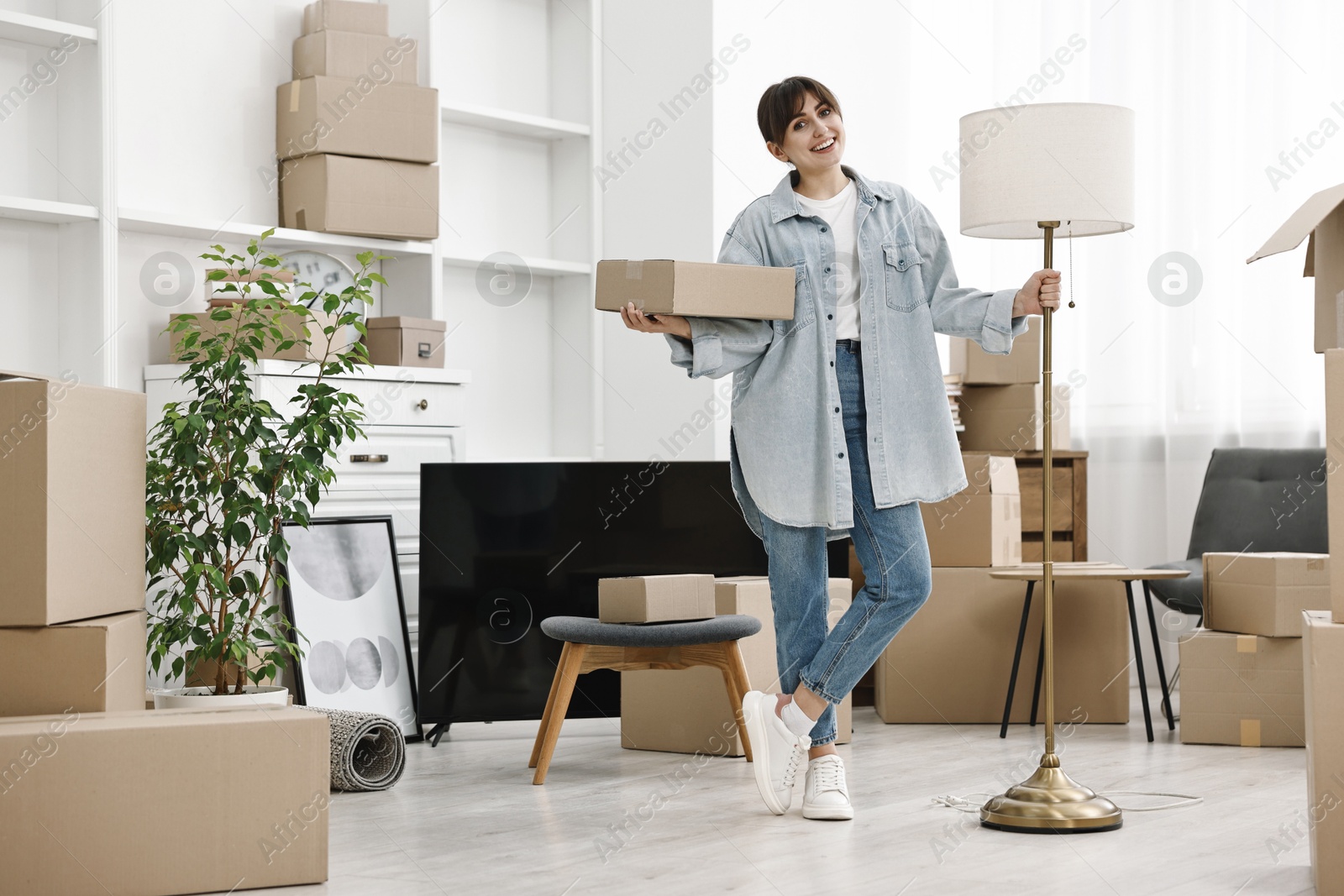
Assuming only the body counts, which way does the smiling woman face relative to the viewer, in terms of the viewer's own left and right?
facing the viewer

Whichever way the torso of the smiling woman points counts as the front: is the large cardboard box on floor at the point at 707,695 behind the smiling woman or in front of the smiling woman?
behind

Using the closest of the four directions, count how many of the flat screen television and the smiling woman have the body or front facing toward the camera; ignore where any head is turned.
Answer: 2

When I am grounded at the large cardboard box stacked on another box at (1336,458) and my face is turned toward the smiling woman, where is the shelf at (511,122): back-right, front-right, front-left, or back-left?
front-right

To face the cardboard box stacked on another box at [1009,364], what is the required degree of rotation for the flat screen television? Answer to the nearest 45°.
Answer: approximately 90° to its left

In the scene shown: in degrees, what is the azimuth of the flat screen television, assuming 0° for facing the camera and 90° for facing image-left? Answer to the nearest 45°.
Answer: approximately 0°

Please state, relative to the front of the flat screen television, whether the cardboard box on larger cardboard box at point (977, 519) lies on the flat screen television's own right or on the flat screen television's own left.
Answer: on the flat screen television's own left

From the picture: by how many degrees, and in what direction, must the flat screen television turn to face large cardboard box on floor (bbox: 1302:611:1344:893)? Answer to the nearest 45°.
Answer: approximately 45° to its left

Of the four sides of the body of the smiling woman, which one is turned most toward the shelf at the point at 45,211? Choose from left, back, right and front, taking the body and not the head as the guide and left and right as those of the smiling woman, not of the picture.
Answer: right

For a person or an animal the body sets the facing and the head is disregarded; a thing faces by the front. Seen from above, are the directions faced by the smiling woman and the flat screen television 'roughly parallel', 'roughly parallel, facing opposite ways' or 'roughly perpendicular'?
roughly parallel

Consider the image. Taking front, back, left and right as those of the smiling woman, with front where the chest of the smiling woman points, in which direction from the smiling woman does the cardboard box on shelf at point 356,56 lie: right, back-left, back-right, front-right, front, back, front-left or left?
back-right
